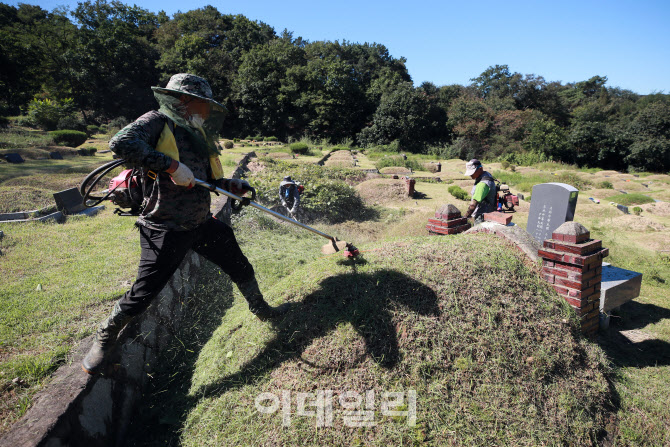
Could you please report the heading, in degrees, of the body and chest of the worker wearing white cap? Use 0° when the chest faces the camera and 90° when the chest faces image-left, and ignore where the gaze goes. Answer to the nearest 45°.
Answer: approximately 90°

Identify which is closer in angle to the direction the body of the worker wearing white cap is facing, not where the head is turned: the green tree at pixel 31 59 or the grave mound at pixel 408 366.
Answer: the green tree

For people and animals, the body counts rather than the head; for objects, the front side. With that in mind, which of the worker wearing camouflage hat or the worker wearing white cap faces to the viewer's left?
the worker wearing white cap

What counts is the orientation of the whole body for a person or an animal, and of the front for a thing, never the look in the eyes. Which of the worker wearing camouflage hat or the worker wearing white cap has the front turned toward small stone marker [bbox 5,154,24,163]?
the worker wearing white cap

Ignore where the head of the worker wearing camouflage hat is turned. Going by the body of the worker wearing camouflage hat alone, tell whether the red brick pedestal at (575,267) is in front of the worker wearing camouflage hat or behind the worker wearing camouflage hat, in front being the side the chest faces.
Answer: in front

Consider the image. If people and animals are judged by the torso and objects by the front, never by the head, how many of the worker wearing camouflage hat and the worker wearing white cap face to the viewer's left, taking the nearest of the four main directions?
1

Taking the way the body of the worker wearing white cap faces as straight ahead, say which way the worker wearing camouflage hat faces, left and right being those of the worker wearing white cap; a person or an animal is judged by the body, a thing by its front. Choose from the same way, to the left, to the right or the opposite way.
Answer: the opposite way

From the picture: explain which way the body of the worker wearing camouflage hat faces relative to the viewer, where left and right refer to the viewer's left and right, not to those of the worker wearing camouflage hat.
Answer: facing the viewer and to the right of the viewer

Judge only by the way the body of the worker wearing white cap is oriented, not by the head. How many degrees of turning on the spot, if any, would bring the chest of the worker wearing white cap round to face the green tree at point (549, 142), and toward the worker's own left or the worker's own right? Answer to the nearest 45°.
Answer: approximately 90° to the worker's own right

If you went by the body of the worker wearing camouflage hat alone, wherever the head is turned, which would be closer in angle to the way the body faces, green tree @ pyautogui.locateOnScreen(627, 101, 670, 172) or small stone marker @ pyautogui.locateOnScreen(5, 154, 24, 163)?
the green tree

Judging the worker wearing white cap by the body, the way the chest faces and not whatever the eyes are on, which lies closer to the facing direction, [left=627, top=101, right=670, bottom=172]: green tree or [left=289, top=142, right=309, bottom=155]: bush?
the bush

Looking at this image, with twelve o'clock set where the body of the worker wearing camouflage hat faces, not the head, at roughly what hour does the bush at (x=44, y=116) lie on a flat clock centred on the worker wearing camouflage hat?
The bush is roughly at 7 o'clock from the worker wearing camouflage hat.

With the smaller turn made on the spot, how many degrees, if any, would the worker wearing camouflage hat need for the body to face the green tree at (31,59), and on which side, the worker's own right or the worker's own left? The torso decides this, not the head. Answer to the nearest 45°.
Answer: approximately 135° to the worker's own left
